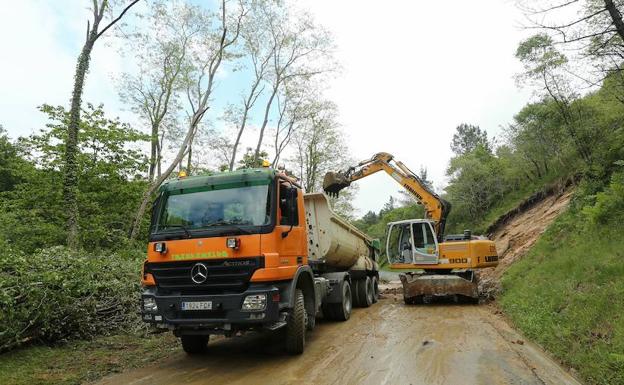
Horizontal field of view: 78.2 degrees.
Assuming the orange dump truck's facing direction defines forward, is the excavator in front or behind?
behind

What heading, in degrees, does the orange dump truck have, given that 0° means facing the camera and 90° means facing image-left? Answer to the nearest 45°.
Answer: approximately 45°

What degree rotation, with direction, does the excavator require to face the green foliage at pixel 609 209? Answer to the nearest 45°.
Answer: approximately 135° to its left

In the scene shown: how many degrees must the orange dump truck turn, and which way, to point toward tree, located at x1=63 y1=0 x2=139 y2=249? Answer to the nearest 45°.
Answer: approximately 90° to its right
